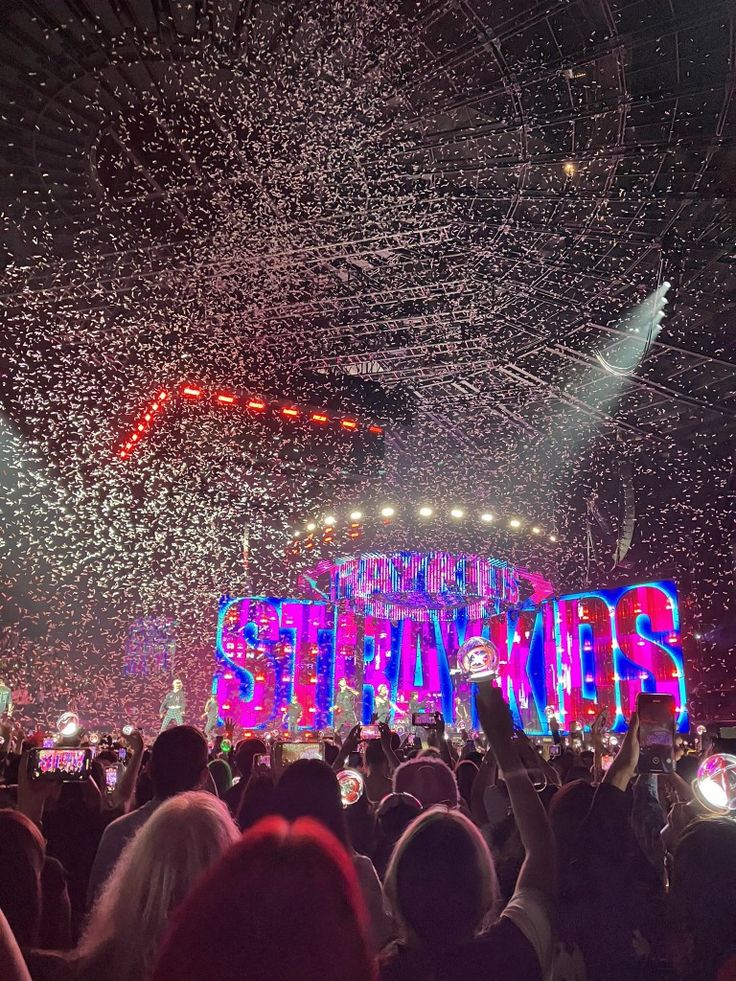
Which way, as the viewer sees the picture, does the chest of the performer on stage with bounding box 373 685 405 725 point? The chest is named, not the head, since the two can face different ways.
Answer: toward the camera

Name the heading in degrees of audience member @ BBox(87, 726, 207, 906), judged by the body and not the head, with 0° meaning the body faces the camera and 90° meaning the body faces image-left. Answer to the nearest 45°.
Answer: approximately 180°

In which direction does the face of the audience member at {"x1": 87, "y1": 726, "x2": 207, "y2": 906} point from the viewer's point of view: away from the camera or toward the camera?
away from the camera

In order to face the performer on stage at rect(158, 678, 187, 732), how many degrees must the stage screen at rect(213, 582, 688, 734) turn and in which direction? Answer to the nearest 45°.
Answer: approximately 45° to its right

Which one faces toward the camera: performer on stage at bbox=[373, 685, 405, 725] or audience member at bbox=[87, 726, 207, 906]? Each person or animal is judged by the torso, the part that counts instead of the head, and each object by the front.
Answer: the performer on stage

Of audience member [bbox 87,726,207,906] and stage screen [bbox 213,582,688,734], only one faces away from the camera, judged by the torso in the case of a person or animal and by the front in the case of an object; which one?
the audience member

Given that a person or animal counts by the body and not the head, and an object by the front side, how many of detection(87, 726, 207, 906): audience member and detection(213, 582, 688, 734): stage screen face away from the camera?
1

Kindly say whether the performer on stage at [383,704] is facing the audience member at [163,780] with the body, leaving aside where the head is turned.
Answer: yes

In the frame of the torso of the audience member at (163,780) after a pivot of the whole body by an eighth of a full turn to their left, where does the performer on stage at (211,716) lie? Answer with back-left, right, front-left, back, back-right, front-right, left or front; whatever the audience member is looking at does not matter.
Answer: front-right

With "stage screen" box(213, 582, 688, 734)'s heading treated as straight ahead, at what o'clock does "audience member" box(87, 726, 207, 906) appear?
The audience member is roughly at 12 o'clock from the stage screen.

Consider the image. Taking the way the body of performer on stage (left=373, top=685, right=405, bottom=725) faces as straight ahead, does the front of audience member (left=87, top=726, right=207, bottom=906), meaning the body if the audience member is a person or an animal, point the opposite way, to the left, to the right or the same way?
the opposite way

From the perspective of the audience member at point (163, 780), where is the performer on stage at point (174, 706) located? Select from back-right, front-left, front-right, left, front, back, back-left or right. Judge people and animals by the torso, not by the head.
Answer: front

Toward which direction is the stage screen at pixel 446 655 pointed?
toward the camera

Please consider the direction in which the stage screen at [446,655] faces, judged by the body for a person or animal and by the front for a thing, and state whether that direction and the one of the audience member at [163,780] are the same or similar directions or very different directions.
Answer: very different directions

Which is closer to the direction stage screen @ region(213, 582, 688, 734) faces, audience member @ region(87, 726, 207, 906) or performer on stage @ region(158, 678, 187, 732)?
the audience member

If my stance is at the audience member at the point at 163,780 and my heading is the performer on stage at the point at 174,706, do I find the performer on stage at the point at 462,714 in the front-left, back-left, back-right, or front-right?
front-right
